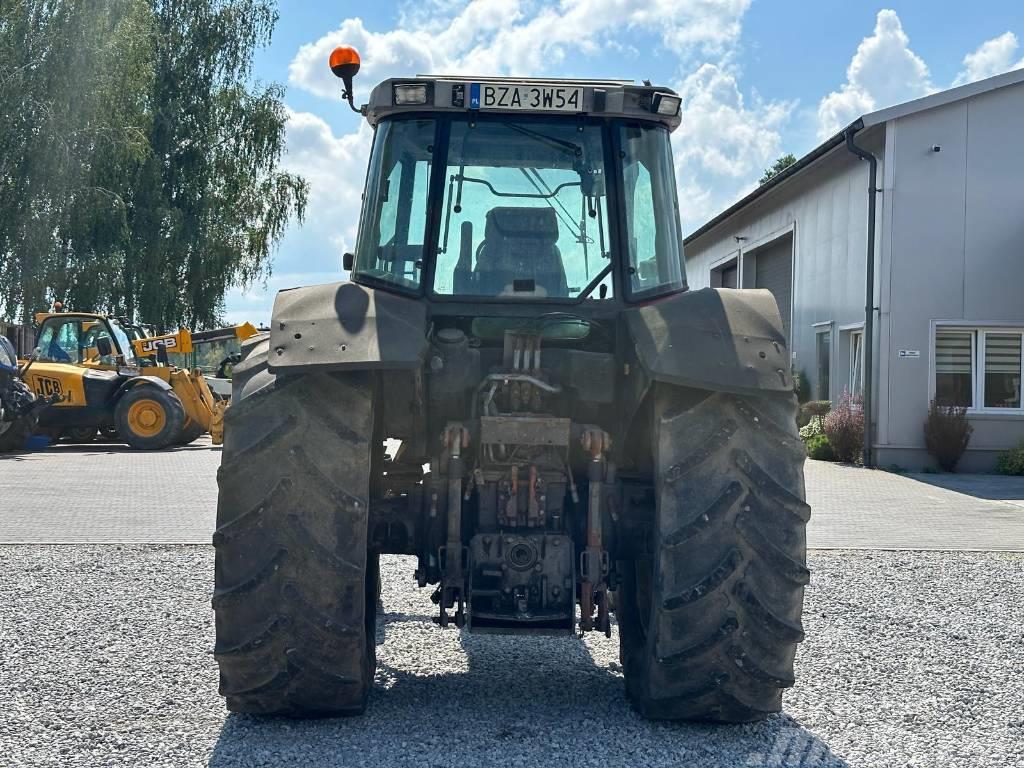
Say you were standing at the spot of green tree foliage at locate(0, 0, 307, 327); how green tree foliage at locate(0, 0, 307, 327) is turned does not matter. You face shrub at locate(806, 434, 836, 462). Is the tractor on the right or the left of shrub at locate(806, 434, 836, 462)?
right

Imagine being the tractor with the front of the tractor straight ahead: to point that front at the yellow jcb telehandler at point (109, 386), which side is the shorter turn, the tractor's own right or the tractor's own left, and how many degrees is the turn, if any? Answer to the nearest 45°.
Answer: approximately 45° to the tractor's own left

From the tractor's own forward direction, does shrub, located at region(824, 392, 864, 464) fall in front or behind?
in front

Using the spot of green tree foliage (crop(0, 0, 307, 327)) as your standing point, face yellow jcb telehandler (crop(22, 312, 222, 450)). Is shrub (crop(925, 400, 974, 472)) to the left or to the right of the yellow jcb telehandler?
left

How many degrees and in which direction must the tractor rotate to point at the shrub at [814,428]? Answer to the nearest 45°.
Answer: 0° — it already faces it

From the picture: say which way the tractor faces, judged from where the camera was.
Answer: facing away from the viewer

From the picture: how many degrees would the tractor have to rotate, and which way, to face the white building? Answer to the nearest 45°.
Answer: approximately 45° to its right

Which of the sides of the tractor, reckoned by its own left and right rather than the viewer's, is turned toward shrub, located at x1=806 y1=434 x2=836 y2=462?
front

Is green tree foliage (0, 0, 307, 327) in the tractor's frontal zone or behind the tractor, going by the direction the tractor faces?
frontal zone

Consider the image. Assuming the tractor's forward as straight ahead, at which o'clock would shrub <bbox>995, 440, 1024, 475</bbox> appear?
The shrub is roughly at 1 o'clock from the tractor.
